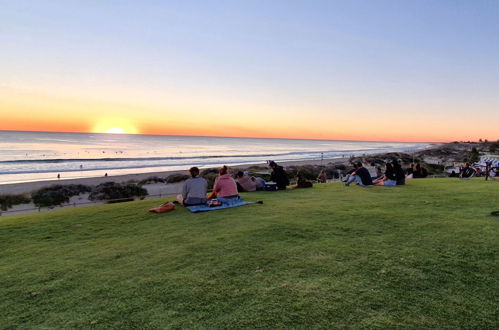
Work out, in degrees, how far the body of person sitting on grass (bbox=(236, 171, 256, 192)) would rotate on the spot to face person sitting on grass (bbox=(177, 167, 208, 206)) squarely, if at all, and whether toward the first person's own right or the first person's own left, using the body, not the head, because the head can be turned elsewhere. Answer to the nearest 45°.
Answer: approximately 90° to the first person's own left

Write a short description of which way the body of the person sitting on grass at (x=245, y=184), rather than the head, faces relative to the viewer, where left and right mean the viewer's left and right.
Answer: facing away from the viewer and to the left of the viewer

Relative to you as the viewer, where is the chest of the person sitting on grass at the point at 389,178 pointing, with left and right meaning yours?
facing to the left of the viewer

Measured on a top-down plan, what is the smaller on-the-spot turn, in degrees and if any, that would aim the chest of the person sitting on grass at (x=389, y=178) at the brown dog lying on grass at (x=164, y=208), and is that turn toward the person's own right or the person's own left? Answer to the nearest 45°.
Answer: approximately 45° to the person's own left

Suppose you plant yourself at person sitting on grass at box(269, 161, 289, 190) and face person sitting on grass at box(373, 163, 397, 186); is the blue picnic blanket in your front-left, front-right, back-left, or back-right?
back-right

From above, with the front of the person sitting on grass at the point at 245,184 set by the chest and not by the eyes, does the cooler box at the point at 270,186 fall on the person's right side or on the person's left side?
on the person's right side

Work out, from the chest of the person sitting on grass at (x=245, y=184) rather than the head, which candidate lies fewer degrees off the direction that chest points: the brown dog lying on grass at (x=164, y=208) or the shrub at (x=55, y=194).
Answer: the shrub

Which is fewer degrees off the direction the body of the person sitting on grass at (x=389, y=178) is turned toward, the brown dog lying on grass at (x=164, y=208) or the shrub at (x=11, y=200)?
the shrub

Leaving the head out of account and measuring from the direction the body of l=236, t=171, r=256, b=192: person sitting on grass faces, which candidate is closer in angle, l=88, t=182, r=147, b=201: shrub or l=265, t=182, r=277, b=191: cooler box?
the shrub

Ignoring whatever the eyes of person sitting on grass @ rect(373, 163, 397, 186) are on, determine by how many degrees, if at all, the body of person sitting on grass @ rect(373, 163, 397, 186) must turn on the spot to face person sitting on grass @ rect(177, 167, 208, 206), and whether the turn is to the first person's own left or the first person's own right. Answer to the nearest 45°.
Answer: approximately 45° to the first person's own left

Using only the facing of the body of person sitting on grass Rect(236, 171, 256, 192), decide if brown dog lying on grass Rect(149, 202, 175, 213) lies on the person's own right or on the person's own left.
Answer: on the person's own left

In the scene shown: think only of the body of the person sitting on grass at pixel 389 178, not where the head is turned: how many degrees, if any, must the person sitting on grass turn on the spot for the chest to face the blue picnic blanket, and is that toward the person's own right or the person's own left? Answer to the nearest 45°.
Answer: approximately 45° to the person's own left
